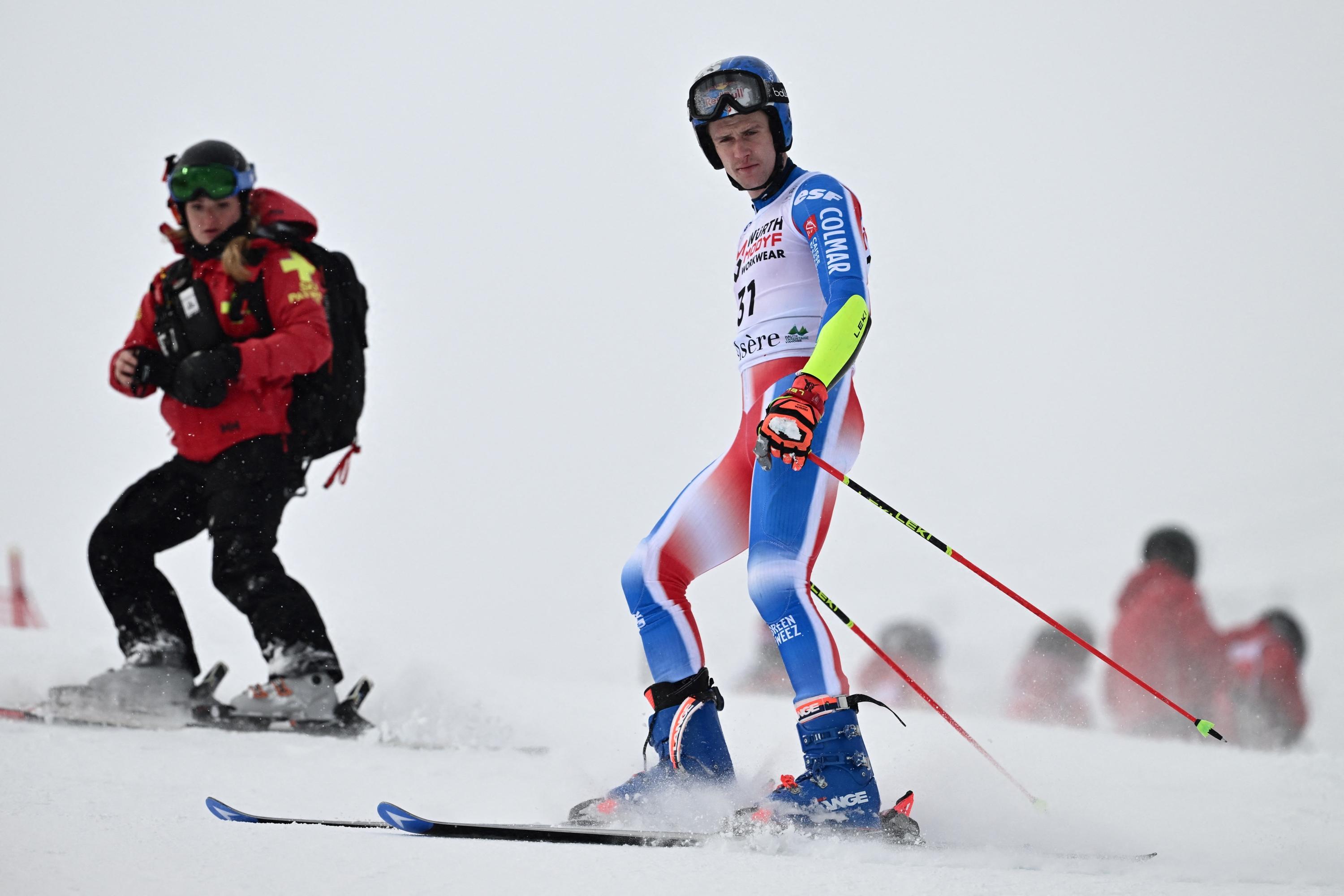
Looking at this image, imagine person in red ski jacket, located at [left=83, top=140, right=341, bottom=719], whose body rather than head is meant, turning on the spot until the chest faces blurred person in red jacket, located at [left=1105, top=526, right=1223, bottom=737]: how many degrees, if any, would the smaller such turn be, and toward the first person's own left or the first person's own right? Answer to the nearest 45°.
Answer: approximately 135° to the first person's own left

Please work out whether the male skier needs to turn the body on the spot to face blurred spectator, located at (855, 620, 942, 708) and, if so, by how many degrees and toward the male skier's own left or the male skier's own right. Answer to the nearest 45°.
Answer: approximately 135° to the male skier's own right

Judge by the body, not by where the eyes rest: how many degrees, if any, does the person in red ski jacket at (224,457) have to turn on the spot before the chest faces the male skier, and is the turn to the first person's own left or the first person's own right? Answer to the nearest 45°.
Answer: approximately 90° to the first person's own left

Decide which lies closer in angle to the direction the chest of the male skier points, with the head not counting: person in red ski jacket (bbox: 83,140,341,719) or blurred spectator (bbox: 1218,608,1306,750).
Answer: the person in red ski jacket

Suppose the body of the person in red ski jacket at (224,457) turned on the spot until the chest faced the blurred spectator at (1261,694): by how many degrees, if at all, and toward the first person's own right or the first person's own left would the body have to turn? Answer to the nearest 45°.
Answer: approximately 135° to the first person's own left

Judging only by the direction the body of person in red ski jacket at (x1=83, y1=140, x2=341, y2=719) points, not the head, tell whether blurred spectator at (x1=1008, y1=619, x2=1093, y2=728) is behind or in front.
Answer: behind

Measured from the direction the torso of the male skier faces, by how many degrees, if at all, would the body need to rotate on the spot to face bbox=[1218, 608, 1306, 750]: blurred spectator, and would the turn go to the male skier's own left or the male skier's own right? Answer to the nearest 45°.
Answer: approximately 180°

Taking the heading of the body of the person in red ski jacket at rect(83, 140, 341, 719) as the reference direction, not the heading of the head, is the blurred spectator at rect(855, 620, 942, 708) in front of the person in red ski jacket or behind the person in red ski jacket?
behind
